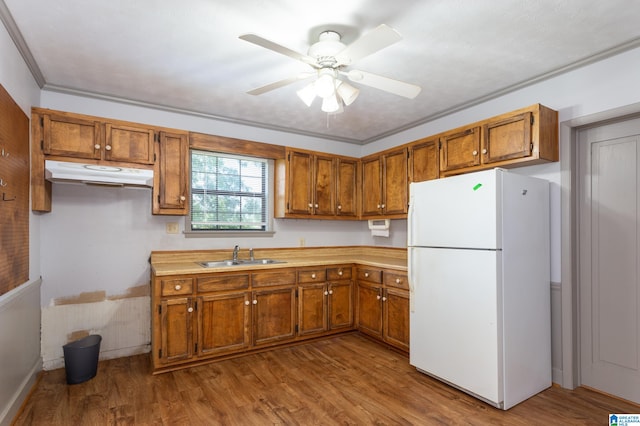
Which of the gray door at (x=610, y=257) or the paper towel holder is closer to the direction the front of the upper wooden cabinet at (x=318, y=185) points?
the gray door

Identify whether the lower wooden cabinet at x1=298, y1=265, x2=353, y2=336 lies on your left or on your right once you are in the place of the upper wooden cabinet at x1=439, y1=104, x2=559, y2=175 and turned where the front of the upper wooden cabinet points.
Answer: on your right

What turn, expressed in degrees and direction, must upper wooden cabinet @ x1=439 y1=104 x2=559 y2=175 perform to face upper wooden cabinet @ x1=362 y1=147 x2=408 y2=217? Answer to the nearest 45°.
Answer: approximately 90° to its right

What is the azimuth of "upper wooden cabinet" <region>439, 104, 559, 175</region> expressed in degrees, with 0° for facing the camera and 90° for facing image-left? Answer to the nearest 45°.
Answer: approximately 45°

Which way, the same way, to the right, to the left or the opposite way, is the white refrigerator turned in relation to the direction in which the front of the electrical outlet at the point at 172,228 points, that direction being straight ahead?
to the right

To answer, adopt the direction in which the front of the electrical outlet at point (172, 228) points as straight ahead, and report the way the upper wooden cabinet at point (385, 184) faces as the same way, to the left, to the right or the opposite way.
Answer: to the right

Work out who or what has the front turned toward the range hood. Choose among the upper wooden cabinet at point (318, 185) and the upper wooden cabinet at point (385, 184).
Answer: the upper wooden cabinet at point (385, 184)

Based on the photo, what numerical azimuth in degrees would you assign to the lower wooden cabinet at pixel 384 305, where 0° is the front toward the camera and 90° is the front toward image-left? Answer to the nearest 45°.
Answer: approximately 45°

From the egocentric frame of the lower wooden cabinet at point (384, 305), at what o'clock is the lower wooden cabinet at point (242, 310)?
the lower wooden cabinet at point (242, 310) is roughly at 1 o'clock from the lower wooden cabinet at point (384, 305).

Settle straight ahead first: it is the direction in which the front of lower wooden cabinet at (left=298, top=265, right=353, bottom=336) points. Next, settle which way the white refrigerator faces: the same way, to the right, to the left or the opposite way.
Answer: to the right

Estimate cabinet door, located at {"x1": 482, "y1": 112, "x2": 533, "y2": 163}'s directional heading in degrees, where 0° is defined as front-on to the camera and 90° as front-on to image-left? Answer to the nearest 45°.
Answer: approximately 45°
